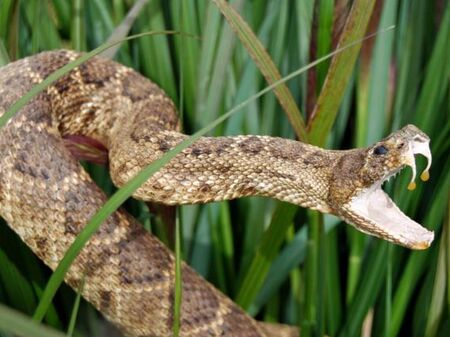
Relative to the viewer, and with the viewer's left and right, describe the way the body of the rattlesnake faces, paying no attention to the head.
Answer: facing to the right of the viewer

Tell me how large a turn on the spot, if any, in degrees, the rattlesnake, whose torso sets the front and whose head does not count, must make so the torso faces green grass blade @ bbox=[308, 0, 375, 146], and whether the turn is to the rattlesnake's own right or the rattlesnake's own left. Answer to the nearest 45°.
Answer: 0° — it already faces it

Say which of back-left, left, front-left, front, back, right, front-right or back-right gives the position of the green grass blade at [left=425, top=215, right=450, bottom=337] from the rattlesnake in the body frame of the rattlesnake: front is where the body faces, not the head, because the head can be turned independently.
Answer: front

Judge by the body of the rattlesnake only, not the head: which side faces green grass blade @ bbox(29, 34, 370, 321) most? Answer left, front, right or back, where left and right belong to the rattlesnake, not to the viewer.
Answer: right
